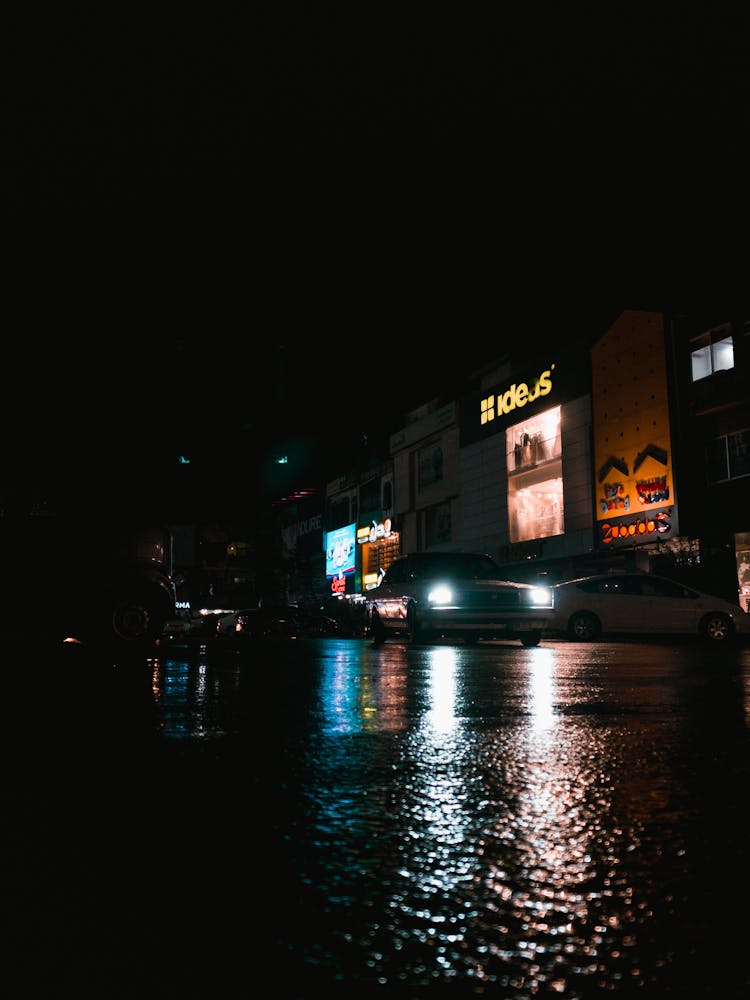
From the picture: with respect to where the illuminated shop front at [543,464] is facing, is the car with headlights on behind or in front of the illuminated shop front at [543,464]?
in front

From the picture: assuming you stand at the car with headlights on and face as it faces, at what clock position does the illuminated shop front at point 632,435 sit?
The illuminated shop front is roughly at 8 o'clock from the car with headlights on.

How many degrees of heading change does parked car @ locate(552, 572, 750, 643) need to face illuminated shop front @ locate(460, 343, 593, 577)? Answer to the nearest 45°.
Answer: approximately 90° to its left

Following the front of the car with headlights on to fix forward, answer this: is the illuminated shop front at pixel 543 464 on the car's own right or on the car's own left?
on the car's own left

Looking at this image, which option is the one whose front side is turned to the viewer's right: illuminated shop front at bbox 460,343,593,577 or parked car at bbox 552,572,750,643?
the parked car

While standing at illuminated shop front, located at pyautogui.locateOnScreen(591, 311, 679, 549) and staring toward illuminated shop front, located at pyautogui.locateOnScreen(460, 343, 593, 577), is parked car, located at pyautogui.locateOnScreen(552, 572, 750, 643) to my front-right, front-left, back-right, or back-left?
back-left

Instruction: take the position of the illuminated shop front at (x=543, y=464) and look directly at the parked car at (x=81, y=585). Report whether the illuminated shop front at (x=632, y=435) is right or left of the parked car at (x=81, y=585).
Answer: left

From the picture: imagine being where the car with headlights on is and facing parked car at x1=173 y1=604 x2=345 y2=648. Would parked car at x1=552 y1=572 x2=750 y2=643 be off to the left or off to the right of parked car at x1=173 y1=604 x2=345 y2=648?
right

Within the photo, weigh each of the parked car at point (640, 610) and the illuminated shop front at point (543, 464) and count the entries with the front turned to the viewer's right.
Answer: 1

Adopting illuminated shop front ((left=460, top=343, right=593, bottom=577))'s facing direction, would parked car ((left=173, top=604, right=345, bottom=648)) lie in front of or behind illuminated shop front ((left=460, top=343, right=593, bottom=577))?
in front

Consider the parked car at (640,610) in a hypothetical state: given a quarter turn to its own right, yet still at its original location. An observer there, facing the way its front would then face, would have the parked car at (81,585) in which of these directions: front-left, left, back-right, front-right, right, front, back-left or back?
front-right

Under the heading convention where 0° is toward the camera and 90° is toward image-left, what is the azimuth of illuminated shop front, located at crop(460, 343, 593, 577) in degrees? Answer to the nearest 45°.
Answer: approximately 45°

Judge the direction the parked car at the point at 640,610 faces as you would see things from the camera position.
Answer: facing to the right of the viewer

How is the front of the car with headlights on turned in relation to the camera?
facing the viewer and to the right of the viewer

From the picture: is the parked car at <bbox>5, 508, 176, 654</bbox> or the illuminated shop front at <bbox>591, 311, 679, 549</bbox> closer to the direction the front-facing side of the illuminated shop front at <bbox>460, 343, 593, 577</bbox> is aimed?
the parked car
